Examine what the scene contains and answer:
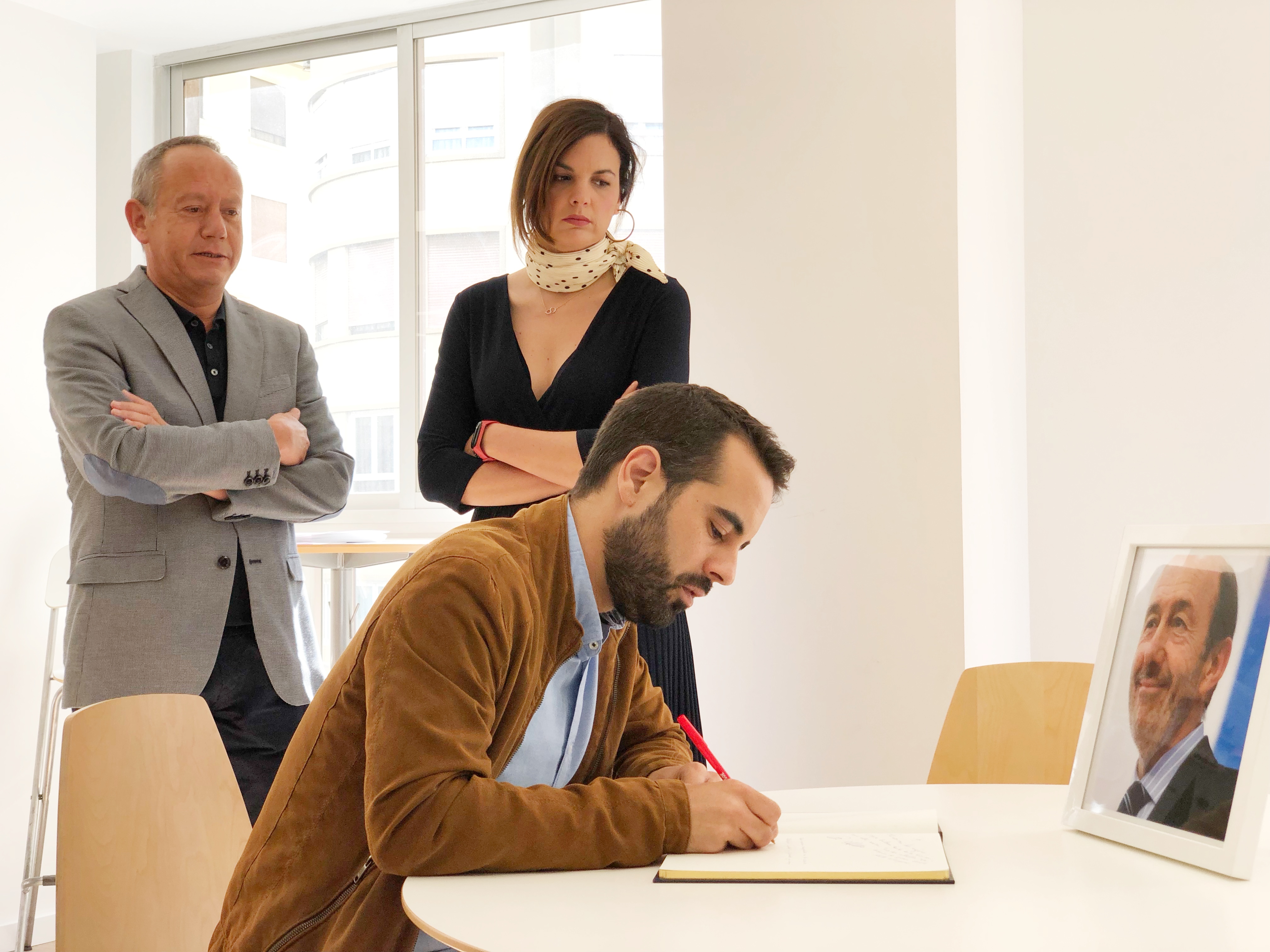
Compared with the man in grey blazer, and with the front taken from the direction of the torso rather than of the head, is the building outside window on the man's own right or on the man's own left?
on the man's own left

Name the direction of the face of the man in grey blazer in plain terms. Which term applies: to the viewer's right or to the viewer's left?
to the viewer's right

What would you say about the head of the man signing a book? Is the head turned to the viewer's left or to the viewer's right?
to the viewer's right

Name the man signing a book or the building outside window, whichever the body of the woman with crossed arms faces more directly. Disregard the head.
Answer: the man signing a book

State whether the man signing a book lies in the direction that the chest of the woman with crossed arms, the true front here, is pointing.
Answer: yes

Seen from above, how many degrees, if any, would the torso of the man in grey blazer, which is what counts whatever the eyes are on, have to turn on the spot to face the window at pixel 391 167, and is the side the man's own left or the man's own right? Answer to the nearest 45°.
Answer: approximately 135° to the man's own left

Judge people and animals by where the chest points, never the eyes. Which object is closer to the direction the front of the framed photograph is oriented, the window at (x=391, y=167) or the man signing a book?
the man signing a book

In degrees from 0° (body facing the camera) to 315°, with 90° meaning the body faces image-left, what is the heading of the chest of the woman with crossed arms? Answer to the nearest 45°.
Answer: approximately 0°

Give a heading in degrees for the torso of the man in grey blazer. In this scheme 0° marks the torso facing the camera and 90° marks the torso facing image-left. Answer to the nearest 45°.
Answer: approximately 315°

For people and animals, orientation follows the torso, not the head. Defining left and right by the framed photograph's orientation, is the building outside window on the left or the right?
on its right
